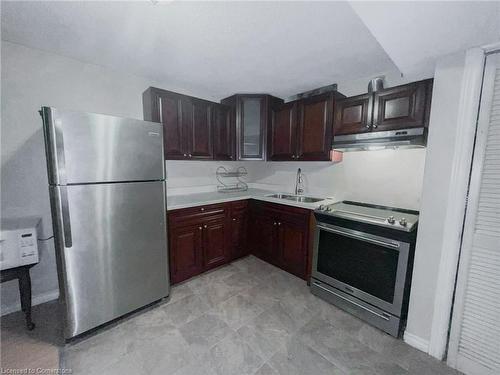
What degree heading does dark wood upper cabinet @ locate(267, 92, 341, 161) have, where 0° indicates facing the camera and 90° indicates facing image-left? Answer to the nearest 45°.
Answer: approximately 45°

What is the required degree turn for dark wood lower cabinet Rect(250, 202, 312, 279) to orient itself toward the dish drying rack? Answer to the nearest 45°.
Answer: approximately 90° to its right

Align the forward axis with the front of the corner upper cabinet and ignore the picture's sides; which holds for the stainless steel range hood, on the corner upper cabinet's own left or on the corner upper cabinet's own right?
on the corner upper cabinet's own left

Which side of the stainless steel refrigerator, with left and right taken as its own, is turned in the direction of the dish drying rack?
left

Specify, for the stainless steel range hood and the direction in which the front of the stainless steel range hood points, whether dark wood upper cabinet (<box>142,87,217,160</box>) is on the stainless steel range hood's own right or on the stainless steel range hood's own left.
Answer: on the stainless steel range hood's own right

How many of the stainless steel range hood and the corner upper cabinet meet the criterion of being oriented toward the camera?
2
